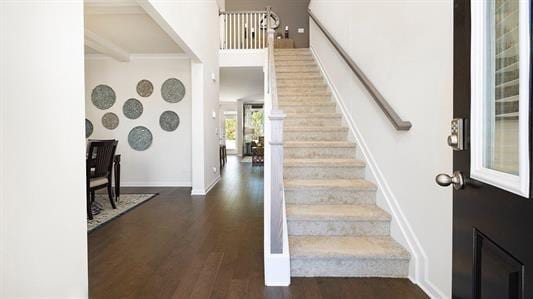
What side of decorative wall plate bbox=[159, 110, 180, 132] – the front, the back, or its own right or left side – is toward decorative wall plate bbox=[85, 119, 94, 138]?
right

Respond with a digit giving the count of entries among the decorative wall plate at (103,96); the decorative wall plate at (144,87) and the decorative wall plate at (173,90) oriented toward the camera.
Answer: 3
